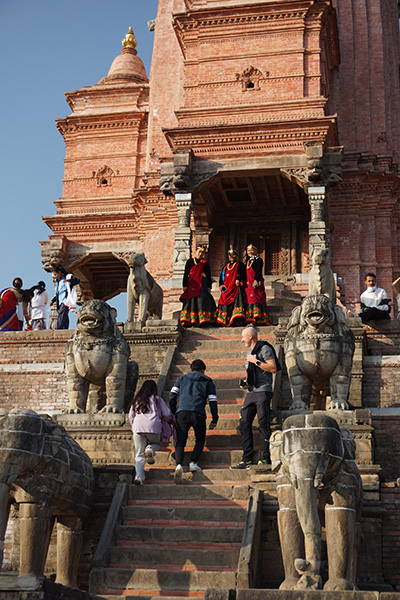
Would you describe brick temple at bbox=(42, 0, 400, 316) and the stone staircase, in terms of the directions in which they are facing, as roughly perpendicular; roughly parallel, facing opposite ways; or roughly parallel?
roughly parallel

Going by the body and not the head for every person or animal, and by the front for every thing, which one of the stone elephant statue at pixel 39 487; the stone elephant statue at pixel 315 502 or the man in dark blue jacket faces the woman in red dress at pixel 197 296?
the man in dark blue jacket

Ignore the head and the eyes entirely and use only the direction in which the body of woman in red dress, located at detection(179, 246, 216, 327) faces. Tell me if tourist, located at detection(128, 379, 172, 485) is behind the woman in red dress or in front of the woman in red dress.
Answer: in front

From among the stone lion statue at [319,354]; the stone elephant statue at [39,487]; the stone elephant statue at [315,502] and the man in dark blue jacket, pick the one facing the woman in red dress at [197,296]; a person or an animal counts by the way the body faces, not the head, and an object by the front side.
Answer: the man in dark blue jacket

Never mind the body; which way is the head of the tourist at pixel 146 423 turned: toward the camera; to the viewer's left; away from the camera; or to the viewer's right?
away from the camera

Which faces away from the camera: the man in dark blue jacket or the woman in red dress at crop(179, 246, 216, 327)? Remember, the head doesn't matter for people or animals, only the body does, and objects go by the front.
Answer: the man in dark blue jacket

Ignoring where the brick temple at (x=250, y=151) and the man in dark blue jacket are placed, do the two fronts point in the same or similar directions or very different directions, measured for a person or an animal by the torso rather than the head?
very different directions

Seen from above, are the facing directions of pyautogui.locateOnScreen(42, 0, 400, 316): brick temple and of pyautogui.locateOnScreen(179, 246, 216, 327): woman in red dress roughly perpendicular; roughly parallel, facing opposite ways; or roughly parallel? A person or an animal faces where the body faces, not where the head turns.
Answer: roughly parallel

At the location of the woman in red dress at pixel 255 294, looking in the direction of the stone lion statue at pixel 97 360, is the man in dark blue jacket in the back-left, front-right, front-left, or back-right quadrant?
front-left

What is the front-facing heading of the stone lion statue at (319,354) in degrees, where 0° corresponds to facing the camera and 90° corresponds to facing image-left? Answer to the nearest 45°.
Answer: approximately 0°

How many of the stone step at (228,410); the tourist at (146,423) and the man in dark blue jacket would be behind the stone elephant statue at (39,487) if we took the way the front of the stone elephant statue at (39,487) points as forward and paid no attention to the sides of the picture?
3

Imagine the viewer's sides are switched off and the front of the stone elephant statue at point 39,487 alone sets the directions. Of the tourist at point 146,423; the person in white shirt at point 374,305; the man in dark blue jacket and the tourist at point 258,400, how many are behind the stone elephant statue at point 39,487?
4

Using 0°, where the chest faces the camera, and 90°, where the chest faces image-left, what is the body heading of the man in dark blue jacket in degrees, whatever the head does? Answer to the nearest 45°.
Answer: approximately 180°

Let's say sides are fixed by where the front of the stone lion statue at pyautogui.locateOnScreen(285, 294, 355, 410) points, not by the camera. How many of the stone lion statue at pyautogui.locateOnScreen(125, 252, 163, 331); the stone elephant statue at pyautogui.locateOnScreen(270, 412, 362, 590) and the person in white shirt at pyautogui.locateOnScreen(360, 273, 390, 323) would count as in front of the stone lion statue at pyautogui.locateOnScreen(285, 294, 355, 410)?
1

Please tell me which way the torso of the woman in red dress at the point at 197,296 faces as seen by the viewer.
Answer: toward the camera

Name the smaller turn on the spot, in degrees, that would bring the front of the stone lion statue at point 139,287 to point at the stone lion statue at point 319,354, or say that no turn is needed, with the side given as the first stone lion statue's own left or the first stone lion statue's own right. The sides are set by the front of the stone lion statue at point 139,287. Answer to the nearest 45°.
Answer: approximately 90° to the first stone lion statue's own left

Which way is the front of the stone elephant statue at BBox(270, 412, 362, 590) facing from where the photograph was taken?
facing the viewer

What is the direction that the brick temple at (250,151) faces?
toward the camera
